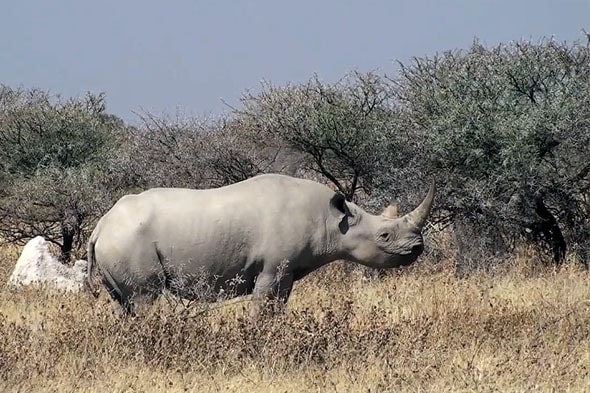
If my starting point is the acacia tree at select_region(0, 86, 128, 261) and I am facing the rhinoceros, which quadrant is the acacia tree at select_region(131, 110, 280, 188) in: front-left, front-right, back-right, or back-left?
front-left

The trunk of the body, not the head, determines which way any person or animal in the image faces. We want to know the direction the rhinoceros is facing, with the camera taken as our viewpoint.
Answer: facing to the right of the viewer

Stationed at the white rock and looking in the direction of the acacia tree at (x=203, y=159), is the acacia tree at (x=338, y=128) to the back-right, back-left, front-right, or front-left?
front-right

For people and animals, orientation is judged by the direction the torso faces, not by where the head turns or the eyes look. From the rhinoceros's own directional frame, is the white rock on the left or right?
on its left

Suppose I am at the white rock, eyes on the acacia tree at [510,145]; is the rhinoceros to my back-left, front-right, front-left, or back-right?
front-right

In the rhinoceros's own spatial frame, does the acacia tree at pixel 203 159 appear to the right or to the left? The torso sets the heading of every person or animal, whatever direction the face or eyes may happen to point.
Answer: on its left

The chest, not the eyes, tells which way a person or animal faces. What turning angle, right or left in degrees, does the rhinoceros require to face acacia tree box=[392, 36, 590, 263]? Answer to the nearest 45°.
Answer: approximately 45° to its left

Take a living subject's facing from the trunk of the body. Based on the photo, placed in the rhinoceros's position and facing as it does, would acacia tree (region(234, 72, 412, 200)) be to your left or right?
on your left

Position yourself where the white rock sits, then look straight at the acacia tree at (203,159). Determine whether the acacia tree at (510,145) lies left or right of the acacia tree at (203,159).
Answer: right

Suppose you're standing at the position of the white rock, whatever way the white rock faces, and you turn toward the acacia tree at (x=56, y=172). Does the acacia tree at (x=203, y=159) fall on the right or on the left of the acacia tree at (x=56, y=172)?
right

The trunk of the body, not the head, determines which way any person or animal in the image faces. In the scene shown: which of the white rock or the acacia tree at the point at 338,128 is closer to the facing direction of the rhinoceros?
the acacia tree
